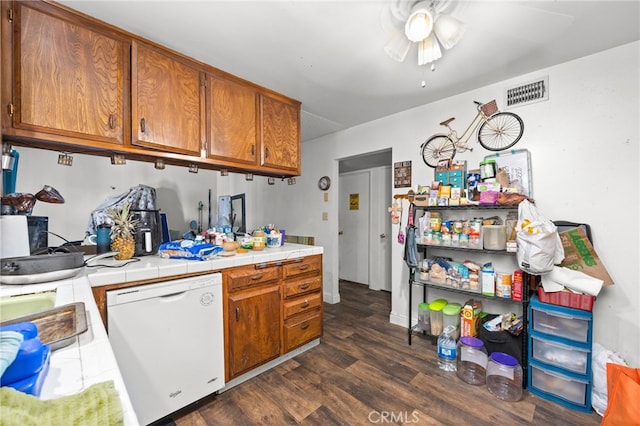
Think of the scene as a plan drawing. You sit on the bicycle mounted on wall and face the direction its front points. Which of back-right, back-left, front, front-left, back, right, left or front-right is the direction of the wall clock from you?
back

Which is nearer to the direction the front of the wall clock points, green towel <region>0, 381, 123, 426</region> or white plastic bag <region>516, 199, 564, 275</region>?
the green towel

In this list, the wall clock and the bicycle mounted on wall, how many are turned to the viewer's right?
1

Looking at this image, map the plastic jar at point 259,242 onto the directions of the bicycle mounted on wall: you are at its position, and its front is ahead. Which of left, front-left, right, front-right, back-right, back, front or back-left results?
back-right

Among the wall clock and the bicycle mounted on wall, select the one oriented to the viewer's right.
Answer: the bicycle mounted on wall

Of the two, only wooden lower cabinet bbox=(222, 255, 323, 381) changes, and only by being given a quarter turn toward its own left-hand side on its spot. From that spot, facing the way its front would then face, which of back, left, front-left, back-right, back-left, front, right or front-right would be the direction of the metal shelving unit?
front-right

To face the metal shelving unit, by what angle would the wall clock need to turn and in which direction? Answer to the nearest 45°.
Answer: approximately 90° to its left

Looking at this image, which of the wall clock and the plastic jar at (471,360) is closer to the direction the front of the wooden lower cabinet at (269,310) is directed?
the plastic jar

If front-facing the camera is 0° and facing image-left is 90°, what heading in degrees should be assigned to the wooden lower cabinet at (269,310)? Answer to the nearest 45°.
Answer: approximately 315°

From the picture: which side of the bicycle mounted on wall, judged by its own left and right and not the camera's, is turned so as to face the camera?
right

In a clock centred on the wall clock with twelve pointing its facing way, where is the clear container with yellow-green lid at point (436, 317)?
The clear container with yellow-green lid is roughly at 9 o'clock from the wall clock.
